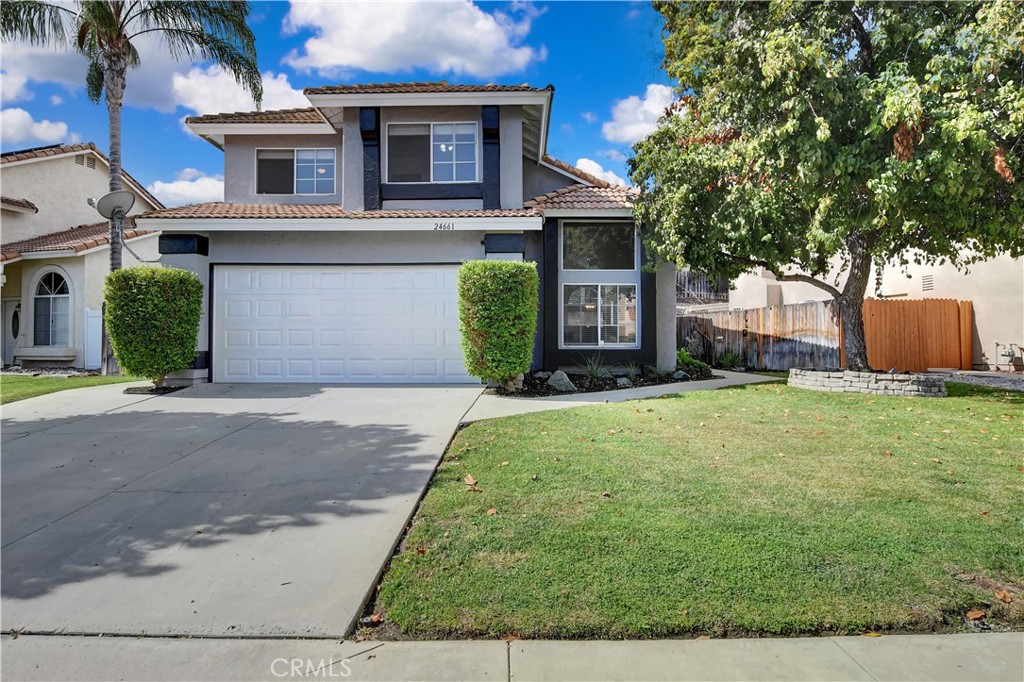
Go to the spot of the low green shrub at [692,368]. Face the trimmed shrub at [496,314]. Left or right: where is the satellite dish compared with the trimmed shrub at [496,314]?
right

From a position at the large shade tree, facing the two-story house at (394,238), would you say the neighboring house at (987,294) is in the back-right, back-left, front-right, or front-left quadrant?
back-right

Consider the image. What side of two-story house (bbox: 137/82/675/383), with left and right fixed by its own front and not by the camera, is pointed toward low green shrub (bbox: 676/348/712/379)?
left

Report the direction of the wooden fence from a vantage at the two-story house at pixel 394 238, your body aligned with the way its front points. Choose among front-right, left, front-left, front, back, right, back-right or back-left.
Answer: left

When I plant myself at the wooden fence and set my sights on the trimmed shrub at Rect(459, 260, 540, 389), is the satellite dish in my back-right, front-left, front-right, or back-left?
front-right

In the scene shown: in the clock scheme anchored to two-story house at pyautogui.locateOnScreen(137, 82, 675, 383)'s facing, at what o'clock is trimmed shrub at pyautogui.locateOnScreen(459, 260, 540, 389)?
The trimmed shrub is roughly at 11 o'clock from the two-story house.

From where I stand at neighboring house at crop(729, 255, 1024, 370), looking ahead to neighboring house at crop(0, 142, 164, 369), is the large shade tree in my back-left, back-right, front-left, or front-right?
front-left

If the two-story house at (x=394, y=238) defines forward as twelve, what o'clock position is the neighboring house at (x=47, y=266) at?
The neighboring house is roughly at 4 o'clock from the two-story house.

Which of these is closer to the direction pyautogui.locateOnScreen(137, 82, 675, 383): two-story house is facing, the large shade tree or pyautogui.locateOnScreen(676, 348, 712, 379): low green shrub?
the large shade tree

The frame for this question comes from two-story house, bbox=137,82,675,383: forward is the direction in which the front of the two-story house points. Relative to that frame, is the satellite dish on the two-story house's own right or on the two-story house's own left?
on the two-story house's own right

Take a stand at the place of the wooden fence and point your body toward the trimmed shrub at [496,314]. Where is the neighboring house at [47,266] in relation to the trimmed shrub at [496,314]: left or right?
right

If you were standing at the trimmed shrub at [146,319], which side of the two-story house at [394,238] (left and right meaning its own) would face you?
right

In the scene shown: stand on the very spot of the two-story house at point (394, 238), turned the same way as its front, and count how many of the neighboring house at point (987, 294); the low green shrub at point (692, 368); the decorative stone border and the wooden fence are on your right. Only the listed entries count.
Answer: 0

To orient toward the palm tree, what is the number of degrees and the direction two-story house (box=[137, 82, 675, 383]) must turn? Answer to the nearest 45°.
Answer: approximately 90° to its right

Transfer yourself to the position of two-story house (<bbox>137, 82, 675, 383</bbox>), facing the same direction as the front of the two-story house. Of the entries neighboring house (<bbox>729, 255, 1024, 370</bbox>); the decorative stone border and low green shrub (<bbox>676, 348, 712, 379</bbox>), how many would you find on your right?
0

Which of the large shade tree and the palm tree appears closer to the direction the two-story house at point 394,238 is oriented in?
the large shade tree

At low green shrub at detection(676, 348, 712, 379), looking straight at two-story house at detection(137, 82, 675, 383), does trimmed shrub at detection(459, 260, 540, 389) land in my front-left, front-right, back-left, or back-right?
front-left

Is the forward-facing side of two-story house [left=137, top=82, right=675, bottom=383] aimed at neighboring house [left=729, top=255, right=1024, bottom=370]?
no

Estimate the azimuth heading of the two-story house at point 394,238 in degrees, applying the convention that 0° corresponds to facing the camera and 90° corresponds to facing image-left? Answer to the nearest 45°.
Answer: approximately 0°
